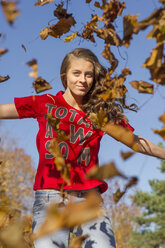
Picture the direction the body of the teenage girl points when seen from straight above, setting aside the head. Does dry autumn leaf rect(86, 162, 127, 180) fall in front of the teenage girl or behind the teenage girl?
in front

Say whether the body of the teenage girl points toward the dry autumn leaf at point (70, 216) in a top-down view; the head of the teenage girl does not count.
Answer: yes

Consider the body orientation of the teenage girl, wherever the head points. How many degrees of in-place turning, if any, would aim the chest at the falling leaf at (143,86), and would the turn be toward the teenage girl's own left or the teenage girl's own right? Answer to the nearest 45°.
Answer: approximately 90° to the teenage girl's own left

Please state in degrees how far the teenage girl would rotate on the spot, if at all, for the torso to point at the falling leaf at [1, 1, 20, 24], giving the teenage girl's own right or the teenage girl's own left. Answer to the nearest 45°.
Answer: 0° — they already face it

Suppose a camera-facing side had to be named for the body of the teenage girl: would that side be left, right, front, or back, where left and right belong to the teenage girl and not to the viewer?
front
